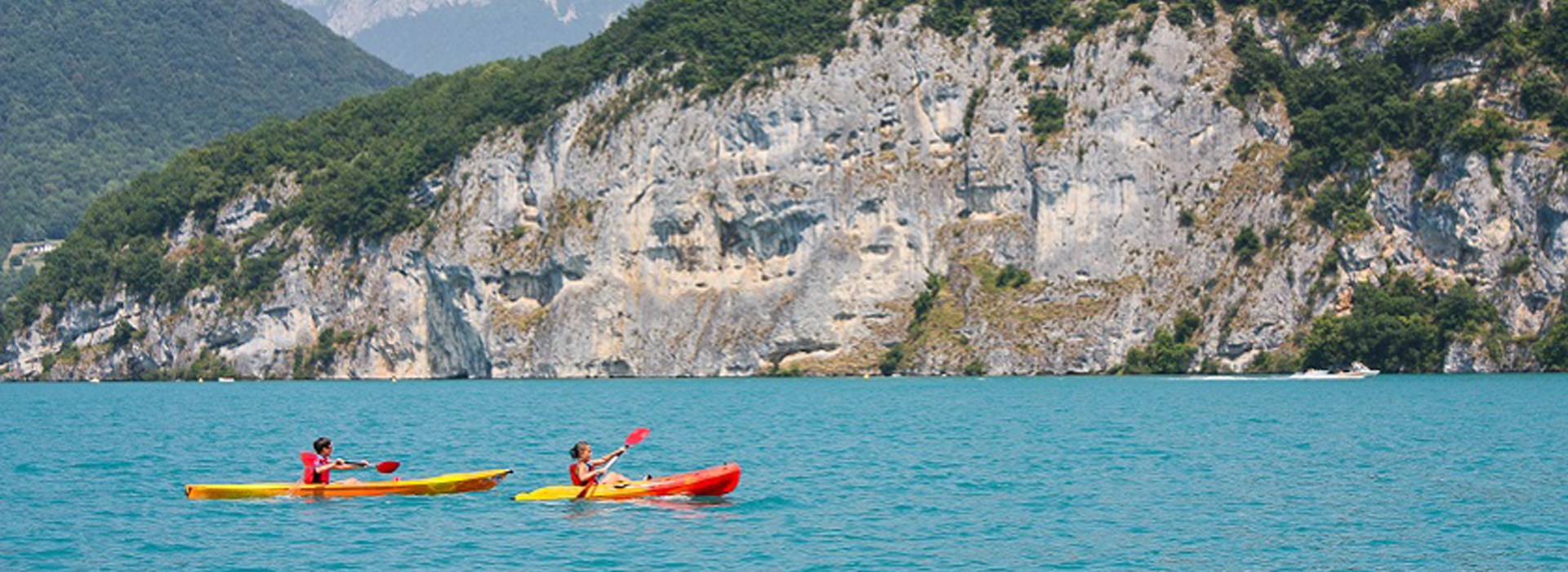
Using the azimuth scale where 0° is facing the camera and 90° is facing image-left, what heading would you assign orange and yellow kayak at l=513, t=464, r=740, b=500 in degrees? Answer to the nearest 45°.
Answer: approximately 270°

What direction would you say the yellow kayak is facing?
to the viewer's right

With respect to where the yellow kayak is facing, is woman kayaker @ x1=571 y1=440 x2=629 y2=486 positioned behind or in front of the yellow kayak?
in front

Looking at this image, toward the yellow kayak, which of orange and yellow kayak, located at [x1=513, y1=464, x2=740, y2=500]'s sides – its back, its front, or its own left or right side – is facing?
back

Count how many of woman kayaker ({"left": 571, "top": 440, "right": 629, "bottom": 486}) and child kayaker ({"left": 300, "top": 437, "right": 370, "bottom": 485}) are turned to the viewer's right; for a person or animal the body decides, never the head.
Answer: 2

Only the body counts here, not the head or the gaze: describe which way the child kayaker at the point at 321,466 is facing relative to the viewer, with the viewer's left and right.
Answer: facing to the right of the viewer

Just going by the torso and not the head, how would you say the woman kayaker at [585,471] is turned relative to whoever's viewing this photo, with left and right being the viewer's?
facing to the right of the viewer

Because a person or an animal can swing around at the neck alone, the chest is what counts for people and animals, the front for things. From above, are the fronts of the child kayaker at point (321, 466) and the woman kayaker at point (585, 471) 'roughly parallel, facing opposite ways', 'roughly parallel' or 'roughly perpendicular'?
roughly parallel

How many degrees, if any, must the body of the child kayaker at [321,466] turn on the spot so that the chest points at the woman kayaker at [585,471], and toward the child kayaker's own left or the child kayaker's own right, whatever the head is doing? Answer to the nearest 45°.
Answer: approximately 45° to the child kayaker's own right
